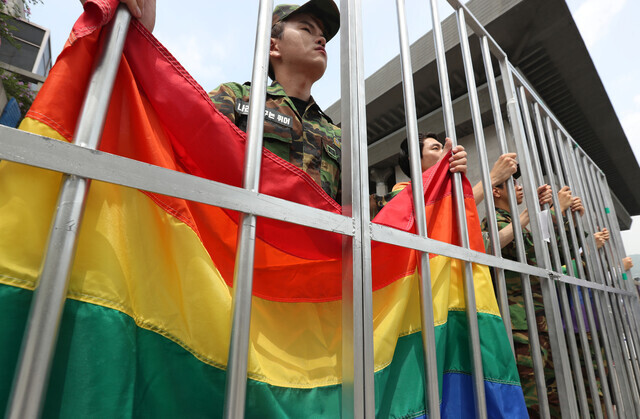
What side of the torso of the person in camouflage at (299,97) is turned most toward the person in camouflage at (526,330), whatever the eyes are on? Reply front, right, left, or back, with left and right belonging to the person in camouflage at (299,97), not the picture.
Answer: left

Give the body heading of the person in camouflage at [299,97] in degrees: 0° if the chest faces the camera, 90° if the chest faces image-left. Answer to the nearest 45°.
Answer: approximately 315°
